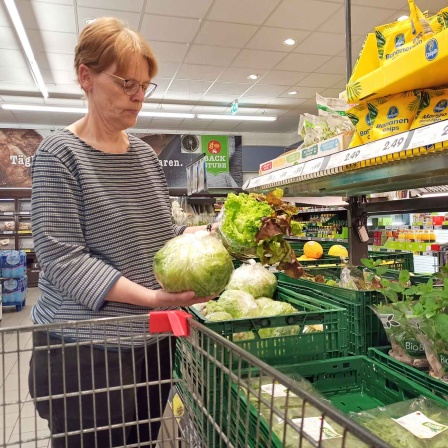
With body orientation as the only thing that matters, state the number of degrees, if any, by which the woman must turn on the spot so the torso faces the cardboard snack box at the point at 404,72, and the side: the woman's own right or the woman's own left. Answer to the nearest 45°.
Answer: approximately 45° to the woman's own left

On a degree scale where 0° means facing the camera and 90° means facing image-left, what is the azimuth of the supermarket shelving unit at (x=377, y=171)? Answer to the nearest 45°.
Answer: approximately 45°

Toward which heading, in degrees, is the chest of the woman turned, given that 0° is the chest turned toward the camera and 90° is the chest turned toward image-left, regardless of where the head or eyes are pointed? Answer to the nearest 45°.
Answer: approximately 315°
